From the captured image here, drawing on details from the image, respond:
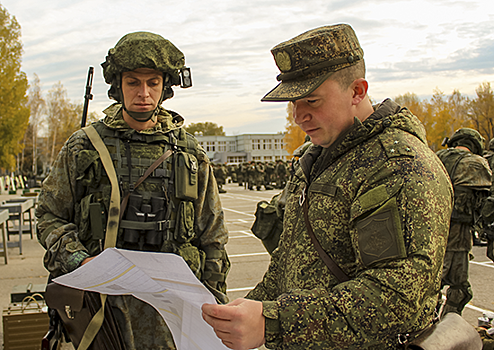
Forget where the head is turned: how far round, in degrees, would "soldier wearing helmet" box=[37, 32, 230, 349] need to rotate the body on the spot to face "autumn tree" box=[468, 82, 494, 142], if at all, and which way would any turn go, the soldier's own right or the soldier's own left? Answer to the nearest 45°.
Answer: approximately 135° to the soldier's own left

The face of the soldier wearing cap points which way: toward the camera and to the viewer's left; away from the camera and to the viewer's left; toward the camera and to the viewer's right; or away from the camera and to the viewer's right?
toward the camera and to the viewer's left

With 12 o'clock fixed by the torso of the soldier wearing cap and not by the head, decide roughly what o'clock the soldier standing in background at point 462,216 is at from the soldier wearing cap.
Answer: The soldier standing in background is roughly at 5 o'clock from the soldier wearing cap.

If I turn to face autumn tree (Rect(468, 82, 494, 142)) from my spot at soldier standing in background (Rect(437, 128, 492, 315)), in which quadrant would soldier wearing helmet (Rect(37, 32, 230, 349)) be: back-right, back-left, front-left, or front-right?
back-left

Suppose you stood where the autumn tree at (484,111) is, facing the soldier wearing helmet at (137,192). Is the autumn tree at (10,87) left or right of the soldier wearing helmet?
right

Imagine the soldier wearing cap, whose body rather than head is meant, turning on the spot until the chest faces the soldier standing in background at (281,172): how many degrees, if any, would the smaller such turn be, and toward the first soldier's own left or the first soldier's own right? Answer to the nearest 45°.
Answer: approximately 135° to the first soldier's own right

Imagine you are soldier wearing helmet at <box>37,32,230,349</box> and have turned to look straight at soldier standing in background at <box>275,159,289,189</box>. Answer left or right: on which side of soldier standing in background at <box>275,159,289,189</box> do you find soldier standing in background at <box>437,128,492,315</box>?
right

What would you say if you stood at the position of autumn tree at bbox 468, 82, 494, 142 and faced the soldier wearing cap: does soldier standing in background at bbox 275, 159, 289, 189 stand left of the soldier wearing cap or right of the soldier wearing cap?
right

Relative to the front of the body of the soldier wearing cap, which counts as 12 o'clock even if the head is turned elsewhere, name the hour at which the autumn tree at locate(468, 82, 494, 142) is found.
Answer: The autumn tree is roughly at 5 o'clock from the soldier wearing cap.

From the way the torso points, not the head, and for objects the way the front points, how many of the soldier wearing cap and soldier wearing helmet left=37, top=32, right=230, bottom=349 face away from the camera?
0

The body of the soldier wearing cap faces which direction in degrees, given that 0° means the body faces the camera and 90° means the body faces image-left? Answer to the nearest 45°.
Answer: approximately 45°

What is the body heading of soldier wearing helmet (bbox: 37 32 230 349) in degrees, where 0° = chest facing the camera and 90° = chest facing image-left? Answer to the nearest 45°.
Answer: approximately 0°

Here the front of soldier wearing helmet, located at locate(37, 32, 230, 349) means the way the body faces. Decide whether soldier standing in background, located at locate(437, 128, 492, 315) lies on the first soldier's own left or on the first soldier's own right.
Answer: on the first soldier's own left
